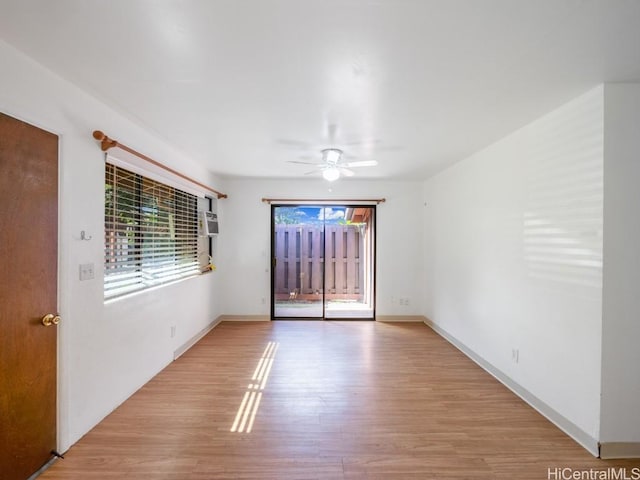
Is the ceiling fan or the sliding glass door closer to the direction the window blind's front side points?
the ceiling fan

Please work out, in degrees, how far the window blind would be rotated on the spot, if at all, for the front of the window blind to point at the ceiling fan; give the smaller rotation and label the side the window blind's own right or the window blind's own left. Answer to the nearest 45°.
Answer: approximately 45° to the window blind's own left

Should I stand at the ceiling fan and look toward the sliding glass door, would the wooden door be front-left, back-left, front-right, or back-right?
back-left

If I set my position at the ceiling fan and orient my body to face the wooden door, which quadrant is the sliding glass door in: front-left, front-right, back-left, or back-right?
back-right

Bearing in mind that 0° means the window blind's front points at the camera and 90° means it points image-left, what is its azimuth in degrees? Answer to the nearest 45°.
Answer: approximately 315°

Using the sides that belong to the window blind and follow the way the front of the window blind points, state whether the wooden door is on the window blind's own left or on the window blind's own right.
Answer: on the window blind's own right

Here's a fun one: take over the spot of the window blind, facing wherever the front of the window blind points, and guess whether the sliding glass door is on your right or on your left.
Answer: on your left
